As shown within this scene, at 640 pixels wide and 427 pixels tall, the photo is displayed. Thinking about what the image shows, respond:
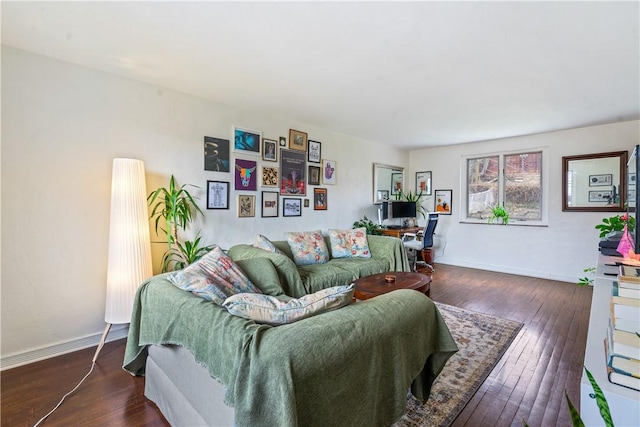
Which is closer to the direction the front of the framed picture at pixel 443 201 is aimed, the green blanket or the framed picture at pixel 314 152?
the green blanket

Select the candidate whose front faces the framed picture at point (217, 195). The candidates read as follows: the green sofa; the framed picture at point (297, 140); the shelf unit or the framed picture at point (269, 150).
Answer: the shelf unit

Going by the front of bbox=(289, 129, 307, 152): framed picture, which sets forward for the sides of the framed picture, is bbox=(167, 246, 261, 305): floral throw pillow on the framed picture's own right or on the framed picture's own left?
on the framed picture's own right

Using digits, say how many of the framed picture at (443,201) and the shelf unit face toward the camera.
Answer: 1

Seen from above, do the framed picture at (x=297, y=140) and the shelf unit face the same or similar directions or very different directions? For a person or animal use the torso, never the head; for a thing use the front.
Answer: very different directions

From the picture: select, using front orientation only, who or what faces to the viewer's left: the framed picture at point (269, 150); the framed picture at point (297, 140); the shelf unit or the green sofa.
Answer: the shelf unit

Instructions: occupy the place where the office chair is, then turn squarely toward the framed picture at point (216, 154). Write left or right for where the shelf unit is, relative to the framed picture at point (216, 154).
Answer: left
